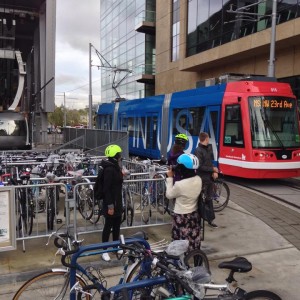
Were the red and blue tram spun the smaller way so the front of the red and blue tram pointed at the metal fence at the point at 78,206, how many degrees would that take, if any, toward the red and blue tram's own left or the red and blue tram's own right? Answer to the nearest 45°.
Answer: approximately 90° to the red and blue tram's own right

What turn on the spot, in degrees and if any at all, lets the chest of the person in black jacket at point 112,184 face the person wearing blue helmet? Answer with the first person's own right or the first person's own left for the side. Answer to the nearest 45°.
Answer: approximately 45° to the first person's own right

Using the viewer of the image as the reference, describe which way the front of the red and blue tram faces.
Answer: facing the viewer and to the right of the viewer

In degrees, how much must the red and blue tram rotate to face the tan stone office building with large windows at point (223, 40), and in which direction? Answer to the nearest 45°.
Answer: approximately 135° to its left

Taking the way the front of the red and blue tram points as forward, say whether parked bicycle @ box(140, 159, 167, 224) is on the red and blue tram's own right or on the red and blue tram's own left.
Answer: on the red and blue tram's own right

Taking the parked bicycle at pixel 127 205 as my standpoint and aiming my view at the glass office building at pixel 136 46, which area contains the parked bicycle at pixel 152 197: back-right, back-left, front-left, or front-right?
front-right

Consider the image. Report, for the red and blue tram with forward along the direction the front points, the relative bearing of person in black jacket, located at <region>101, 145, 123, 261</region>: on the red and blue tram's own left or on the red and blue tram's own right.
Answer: on the red and blue tram's own right

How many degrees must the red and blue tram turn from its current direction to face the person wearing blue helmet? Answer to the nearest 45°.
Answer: approximately 45° to its right
